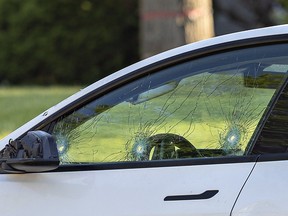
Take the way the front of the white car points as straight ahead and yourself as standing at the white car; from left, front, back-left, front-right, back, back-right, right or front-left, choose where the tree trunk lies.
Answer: right

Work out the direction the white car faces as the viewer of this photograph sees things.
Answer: facing to the left of the viewer
